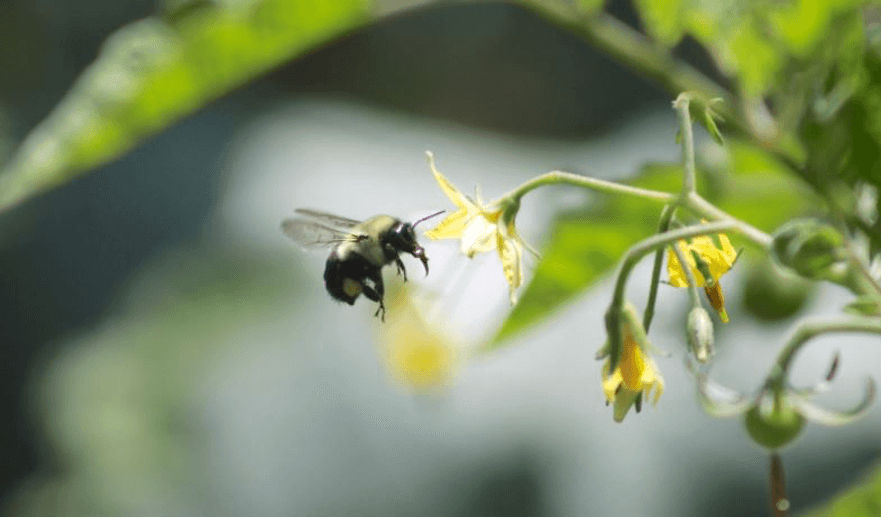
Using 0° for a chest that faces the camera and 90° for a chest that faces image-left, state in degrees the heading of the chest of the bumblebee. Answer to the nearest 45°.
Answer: approximately 270°
